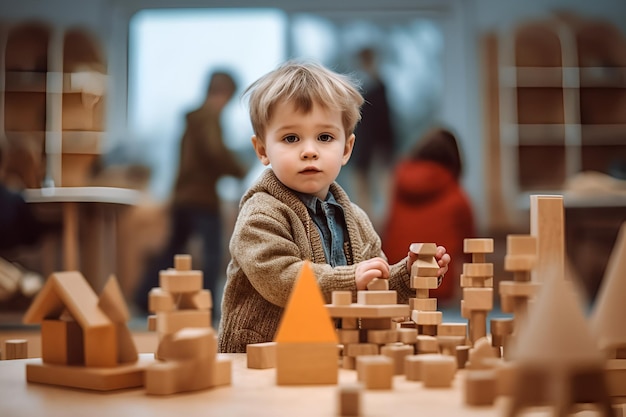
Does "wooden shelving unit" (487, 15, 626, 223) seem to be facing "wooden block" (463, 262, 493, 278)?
yes

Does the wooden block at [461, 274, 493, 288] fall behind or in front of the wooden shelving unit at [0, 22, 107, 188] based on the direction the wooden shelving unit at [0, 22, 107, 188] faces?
in front

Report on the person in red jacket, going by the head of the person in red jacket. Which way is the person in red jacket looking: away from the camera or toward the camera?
away from the camera

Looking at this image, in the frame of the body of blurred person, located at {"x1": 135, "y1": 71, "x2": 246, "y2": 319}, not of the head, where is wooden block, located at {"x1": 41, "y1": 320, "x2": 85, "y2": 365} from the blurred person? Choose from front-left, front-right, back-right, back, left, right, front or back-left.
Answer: right

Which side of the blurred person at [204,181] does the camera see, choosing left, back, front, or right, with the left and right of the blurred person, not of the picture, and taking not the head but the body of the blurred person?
right

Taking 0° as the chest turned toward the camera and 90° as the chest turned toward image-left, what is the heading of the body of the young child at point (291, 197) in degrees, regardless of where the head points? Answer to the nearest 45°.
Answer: approximately 315°

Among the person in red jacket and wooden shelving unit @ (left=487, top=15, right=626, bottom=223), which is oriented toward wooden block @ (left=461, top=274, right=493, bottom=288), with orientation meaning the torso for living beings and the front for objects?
the wooden shelving unit

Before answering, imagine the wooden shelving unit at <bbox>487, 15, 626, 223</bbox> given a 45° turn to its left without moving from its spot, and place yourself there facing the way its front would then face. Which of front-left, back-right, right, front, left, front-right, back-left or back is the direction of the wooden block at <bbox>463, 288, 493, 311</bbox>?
front-right

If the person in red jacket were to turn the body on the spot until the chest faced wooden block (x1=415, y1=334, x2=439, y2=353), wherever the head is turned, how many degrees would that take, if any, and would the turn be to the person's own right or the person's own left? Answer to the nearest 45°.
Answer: approximately 135° to the person's own right

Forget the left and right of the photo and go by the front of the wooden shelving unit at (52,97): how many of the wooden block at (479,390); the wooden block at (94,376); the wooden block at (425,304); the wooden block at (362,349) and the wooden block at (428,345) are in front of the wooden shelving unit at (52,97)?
5

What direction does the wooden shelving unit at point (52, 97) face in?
toward the camera

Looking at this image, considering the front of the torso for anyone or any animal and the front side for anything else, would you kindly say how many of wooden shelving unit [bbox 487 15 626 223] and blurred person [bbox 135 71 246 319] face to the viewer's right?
1

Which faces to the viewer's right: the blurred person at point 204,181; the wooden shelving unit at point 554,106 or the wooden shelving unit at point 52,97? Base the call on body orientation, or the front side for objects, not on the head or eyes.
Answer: the blurred person

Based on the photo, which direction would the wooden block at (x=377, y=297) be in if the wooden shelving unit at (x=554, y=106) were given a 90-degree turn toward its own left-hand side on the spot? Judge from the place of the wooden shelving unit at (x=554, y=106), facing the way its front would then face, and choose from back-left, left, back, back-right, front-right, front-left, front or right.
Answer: right

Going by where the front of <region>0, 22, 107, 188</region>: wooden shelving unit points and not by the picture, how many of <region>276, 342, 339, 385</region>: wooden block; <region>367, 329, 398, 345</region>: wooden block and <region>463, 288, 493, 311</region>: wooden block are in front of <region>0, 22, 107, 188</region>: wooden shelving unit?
3
